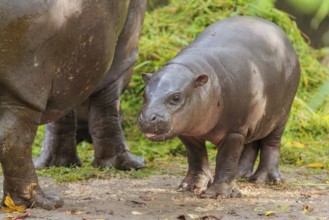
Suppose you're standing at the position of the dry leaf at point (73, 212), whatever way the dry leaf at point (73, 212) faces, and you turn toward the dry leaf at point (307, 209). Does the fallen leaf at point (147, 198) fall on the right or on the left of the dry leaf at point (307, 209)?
left

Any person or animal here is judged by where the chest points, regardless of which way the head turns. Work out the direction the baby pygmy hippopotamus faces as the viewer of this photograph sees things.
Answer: facing the viewer and to the left of the viewer

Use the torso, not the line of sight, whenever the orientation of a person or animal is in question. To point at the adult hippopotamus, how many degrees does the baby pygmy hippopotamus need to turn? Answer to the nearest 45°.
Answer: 0° — it already faces it

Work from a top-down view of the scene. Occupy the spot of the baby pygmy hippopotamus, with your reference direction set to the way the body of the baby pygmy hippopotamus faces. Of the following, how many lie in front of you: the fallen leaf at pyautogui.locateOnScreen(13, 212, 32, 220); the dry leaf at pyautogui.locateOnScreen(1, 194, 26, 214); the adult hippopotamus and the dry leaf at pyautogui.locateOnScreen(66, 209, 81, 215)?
4

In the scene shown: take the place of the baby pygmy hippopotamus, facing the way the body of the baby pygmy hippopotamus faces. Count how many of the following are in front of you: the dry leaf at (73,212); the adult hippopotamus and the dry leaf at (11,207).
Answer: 3

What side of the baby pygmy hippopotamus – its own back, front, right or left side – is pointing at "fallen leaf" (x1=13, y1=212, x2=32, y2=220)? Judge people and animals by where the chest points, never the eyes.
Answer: front

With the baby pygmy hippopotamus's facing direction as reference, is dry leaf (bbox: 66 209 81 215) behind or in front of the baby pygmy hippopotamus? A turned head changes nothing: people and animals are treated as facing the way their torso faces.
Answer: in front

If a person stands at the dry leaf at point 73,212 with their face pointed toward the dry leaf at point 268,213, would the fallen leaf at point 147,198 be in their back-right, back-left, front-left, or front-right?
front-left
